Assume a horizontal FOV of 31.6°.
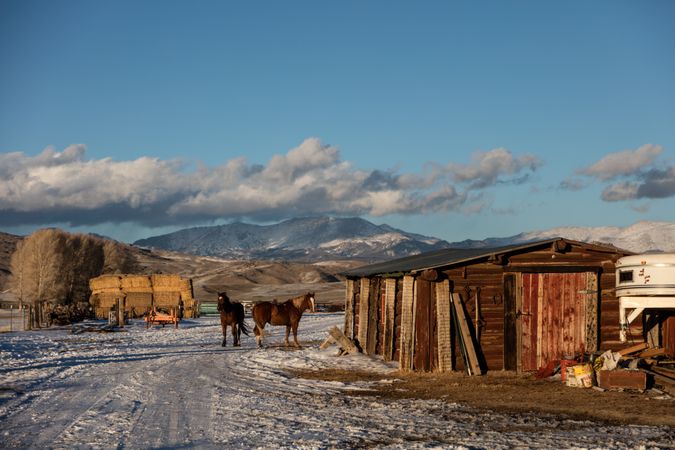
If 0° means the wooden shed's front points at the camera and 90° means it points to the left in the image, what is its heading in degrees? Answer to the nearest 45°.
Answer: approximately 315°

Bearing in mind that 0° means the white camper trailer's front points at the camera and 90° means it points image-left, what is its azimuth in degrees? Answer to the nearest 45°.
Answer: approximately 90°

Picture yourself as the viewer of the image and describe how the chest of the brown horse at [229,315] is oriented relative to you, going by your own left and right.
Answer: facing the viewer and to the left of the viewer

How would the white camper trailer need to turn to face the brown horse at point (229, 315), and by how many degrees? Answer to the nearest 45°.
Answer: approximately 45° to its right

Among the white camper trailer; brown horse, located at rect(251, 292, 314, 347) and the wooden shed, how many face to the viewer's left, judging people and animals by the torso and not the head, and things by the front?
1

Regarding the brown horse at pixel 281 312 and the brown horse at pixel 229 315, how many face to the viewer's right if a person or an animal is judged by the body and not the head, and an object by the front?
1

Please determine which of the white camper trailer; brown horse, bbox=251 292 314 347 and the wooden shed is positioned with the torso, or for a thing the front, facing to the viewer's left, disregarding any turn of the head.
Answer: the white camper trailer

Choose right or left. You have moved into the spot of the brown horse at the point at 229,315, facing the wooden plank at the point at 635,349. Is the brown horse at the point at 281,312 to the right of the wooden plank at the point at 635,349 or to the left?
left

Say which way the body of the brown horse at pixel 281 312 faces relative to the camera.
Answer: to the viewer's right
